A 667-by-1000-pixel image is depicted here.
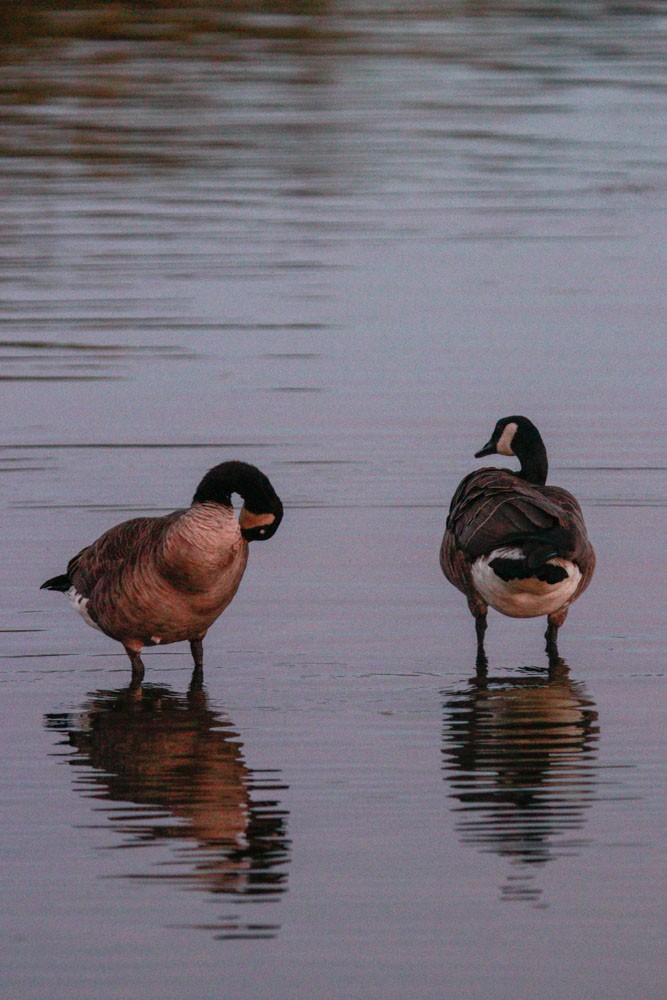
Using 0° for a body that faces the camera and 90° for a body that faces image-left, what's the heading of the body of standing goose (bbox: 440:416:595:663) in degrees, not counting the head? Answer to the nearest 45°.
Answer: approximately 180°

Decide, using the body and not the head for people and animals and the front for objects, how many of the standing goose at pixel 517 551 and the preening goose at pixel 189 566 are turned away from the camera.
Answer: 1

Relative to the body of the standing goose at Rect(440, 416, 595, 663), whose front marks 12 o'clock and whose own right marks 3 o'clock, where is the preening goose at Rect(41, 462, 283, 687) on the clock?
The preening goose is roughly at 8 o'clock from the standing goose.

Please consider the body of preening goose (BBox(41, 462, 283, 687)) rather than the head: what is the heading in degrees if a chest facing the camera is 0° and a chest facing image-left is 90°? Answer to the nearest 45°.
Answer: approximately 315°

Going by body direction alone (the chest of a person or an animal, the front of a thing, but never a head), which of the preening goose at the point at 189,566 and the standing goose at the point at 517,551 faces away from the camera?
the standing goose

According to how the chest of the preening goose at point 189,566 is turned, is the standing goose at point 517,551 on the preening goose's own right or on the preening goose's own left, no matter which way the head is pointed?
on the preening goose's own left
